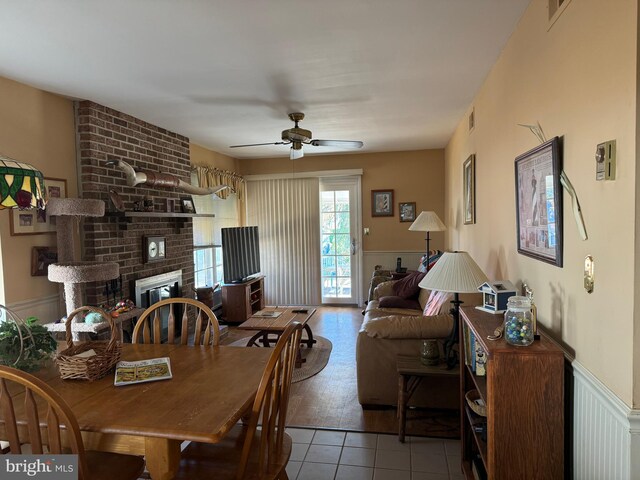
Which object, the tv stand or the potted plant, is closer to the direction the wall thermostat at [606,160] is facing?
the potted plant

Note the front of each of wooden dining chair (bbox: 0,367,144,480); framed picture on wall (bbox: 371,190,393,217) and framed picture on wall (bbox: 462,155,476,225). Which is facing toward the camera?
framed picture on wall (bbox: 371,190,393,217)

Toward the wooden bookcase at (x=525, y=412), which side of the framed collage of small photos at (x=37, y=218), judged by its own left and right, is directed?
front

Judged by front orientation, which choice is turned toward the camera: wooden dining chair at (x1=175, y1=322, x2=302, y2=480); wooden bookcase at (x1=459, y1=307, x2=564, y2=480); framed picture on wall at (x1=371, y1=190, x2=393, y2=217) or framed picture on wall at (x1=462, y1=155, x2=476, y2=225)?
framed picture on wall at (x1=371, y1=190, x2=393, y2=217)

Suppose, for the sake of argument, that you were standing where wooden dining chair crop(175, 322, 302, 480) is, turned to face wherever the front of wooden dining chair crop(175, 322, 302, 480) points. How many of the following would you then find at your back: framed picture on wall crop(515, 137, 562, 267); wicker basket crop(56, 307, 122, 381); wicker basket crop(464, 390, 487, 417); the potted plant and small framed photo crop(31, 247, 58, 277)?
2

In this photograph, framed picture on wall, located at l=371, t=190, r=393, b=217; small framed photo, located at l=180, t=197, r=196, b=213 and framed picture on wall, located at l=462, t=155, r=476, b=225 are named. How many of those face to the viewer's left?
1

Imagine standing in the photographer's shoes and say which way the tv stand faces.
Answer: facing the viewer and to the right of the viewer

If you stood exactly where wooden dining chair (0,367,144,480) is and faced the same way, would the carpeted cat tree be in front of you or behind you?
in front

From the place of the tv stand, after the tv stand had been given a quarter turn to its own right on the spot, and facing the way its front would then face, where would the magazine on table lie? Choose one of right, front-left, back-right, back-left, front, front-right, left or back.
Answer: front-left

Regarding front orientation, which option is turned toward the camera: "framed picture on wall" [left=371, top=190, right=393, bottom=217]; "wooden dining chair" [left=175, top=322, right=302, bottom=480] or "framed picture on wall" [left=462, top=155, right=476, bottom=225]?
"framed picture on wall" [left=371, top=190, right=393, bottom=217]

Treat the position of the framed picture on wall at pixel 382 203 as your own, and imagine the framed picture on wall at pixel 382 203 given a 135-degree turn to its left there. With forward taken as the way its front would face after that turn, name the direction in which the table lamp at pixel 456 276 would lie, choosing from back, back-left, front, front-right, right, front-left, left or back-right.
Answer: back-right

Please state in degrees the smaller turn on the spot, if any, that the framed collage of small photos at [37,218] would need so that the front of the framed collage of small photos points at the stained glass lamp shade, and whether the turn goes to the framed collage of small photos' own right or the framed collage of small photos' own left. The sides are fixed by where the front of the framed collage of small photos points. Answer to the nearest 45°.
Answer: approximately 45° to the framed collage of small photos' own right

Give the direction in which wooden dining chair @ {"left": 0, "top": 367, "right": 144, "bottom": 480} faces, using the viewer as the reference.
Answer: facing away from the viewer and to the right of the viewer

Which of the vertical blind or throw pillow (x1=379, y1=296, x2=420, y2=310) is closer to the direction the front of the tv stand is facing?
the throw pillow

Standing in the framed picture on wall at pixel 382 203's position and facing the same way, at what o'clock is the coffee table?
The coffee table is roughly at 1 o'clock from the framed picture on wall.

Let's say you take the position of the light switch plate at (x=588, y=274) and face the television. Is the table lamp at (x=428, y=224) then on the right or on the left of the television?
right

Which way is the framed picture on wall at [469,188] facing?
to the viewer's left

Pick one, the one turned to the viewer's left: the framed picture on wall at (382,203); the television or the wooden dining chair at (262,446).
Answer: the wooden dining chair

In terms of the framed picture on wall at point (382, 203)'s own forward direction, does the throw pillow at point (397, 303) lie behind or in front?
in front

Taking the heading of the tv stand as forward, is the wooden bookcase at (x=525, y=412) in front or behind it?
in front

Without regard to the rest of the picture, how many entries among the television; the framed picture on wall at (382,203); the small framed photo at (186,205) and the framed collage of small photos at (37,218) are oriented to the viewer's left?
0
